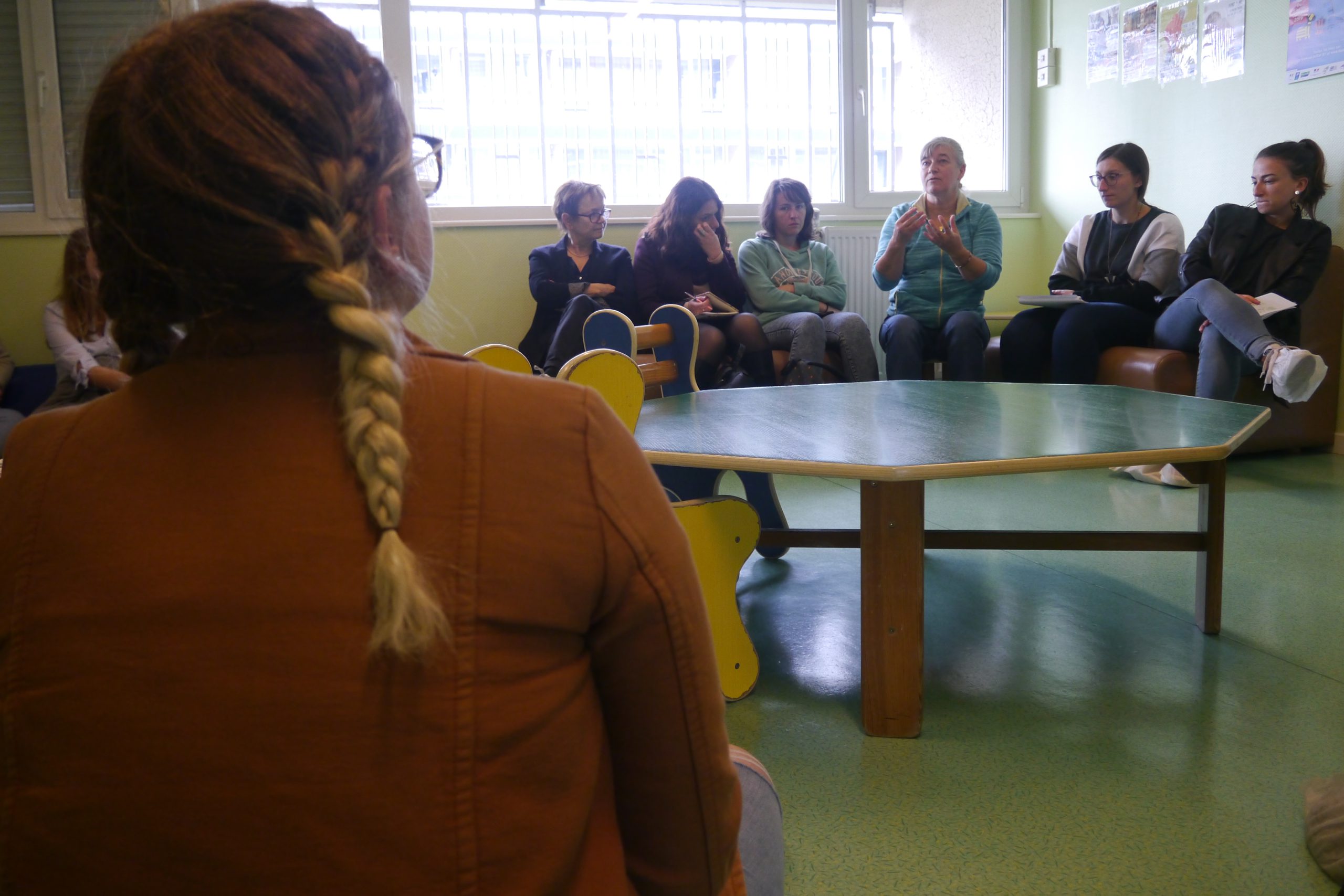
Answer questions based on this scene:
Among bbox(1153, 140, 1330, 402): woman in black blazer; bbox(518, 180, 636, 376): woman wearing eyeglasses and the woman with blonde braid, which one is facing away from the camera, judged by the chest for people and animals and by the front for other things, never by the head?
the woman with blonde braid

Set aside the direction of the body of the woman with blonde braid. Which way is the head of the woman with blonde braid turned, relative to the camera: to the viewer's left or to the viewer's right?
to the viewer's right

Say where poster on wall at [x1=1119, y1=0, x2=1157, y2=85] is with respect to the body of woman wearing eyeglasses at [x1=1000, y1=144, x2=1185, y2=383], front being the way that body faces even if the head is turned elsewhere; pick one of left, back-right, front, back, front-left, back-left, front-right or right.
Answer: back-right

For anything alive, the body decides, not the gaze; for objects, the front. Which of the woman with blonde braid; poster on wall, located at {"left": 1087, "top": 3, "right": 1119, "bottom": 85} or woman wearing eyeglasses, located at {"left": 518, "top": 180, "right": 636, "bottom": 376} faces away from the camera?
the woman with blonde braid

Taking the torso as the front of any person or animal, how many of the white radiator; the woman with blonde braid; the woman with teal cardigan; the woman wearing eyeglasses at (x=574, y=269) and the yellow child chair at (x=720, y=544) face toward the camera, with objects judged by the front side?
3

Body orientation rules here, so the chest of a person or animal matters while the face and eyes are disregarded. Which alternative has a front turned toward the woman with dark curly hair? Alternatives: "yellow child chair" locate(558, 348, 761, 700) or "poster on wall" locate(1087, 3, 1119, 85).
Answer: the poster on wall

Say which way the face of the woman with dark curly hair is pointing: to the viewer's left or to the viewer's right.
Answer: to the viewer's right

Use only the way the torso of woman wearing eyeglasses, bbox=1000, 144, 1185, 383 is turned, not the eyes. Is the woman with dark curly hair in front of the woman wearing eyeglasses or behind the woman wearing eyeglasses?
in front

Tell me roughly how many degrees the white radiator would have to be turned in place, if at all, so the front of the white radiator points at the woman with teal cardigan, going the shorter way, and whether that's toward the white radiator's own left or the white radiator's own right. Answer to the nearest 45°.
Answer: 0° — it already faces them
